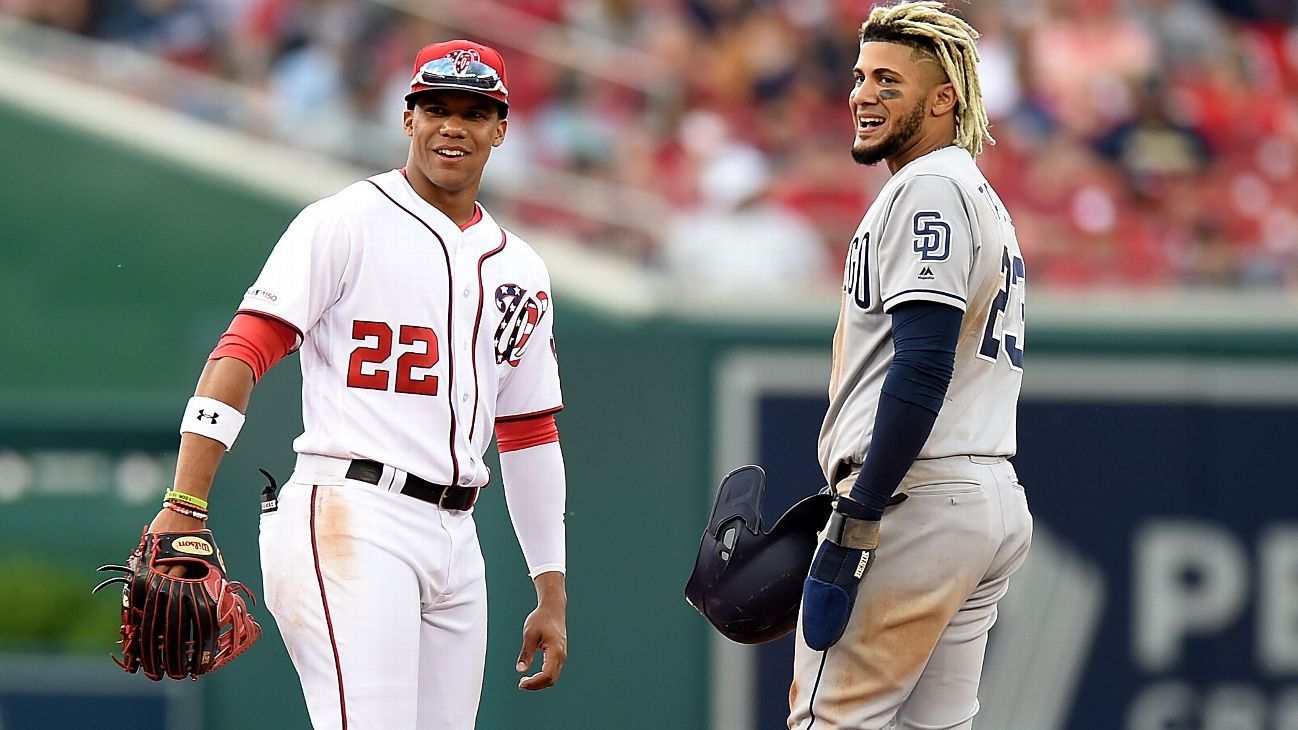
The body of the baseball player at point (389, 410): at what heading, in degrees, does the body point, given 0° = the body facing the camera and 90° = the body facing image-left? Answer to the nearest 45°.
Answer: approximately 315°

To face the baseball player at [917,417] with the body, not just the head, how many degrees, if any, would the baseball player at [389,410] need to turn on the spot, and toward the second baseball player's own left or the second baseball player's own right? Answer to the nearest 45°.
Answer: approximately 45° to the second baseball player's own left

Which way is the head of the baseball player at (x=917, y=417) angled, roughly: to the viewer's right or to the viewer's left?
to the viewer's left
